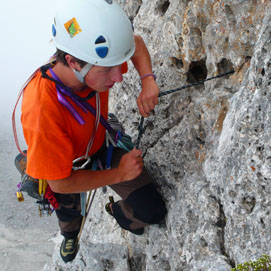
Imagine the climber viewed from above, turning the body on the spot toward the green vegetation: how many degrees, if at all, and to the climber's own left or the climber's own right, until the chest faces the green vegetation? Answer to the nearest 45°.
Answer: approximately 45° to the climber's own right

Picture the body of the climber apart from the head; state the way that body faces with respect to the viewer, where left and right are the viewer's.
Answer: facing the viewer and to the right of the viewer
